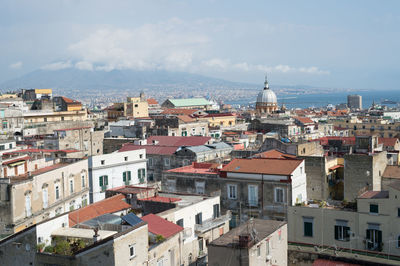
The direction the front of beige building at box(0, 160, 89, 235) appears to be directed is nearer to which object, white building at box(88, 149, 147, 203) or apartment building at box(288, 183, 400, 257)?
the apartment building

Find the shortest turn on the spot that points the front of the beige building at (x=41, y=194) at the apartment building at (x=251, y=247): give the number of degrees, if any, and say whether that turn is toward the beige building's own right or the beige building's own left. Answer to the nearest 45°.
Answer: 0° — it already faces it

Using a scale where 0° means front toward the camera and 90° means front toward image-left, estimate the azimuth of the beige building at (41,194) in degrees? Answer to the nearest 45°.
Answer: approximately 315°

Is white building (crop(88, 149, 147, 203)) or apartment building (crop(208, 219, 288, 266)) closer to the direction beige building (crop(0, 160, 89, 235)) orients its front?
the apartment building

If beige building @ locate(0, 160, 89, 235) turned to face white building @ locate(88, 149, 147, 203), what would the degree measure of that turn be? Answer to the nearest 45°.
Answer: approximately 90° to its left
